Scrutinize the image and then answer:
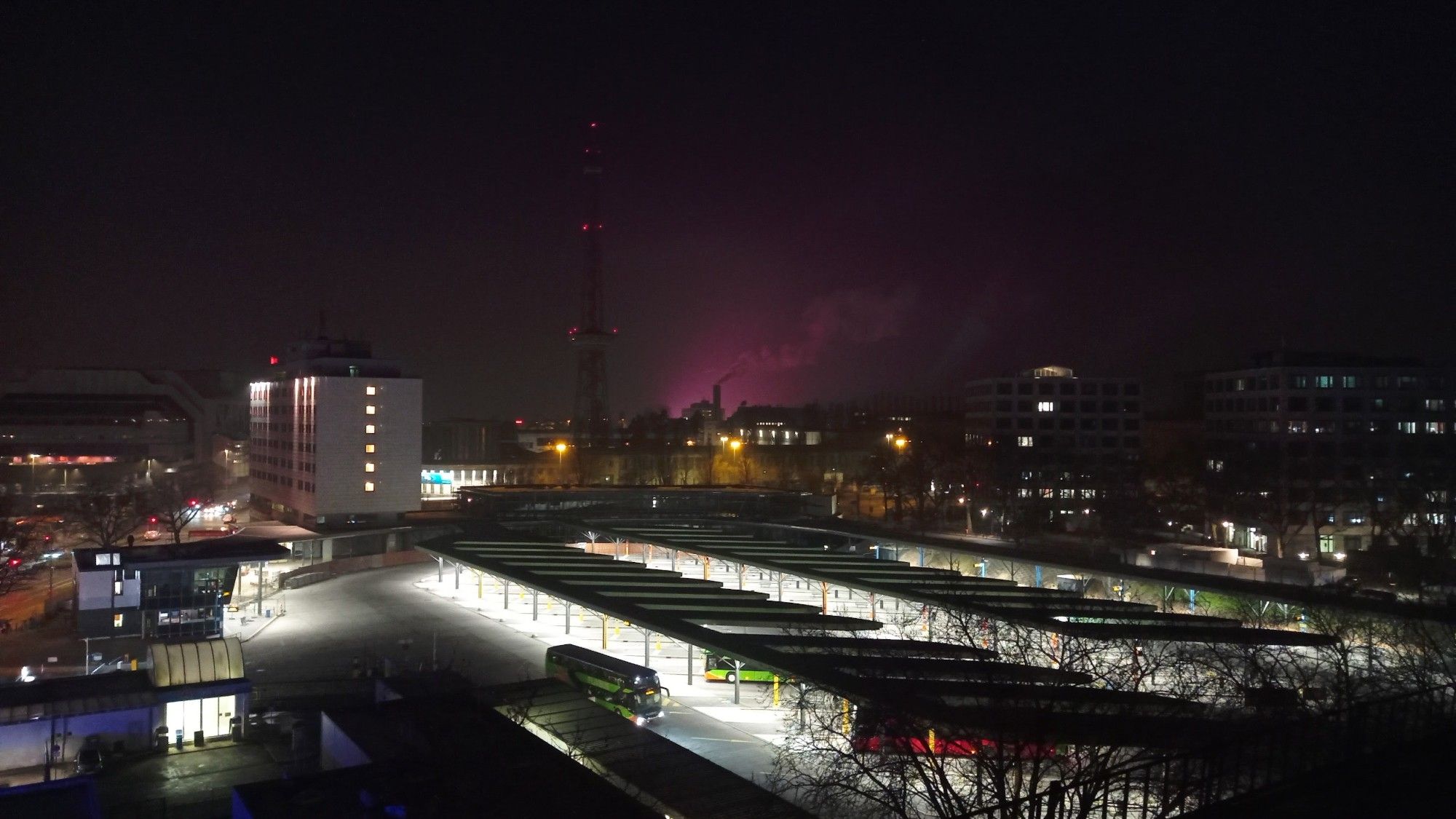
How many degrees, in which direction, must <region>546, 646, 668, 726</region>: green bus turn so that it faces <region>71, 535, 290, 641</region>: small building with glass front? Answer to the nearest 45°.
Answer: approximately 180°

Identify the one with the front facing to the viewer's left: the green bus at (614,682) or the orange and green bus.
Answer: the orange and green bus

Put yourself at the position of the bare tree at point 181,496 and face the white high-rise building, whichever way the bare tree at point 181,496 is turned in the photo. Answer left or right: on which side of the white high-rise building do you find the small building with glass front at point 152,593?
right

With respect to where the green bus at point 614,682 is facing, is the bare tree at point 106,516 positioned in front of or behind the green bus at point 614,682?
behind

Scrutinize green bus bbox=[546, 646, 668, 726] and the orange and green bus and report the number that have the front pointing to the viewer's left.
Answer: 1

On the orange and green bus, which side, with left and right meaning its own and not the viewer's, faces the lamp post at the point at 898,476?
right

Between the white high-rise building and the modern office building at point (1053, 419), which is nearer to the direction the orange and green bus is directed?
the white high-rise building

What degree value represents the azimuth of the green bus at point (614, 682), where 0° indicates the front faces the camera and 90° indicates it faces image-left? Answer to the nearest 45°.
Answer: approximately 315°

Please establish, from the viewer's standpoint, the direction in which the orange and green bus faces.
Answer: facing to the left of the viewer
